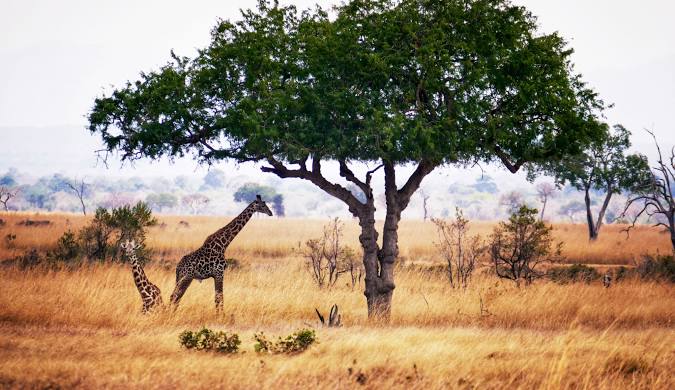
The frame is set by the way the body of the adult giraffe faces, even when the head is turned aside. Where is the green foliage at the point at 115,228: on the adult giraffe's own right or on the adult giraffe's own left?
on the adult giraffe's own left

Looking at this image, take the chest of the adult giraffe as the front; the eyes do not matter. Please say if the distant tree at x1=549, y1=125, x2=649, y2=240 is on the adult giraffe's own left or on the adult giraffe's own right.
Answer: on the adult giraffe's own left

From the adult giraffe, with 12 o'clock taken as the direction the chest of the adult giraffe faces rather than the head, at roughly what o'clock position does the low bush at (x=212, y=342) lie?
The low bush is roughly at 3 o'clock from the adult giraffe.

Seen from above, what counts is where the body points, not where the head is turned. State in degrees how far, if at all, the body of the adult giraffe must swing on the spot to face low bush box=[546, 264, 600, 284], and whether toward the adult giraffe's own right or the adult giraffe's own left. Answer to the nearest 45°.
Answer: approximately 45° to the adult giraffe's own left

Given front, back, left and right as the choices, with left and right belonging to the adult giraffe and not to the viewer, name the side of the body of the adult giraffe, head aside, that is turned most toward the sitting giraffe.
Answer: back

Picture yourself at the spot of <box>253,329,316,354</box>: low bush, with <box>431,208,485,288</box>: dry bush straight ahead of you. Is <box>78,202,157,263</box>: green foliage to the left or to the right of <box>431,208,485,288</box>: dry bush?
left

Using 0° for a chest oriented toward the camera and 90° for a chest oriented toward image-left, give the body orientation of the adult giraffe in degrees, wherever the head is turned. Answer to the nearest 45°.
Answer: approximately 270°

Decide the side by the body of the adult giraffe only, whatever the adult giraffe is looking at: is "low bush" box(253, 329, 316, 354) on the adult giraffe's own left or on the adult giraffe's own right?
on the adult giraffe's own right

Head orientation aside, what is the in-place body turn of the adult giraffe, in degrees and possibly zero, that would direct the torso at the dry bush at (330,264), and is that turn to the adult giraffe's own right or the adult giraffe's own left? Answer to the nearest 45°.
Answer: approximately 45° to the adult giraffe's own left
